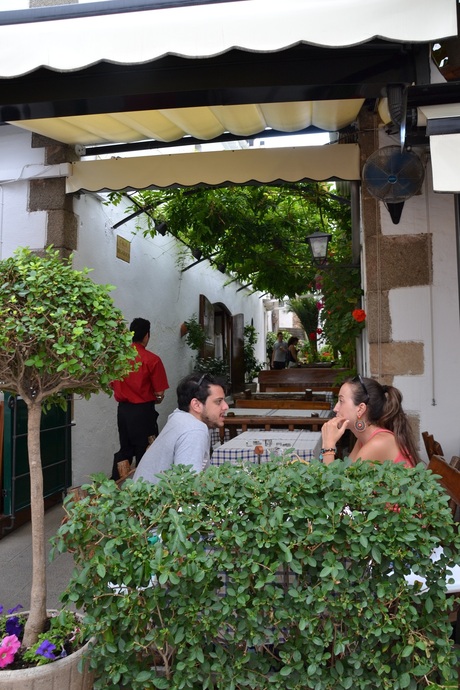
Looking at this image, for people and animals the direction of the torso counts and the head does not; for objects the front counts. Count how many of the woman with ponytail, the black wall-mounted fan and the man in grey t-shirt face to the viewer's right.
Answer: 1

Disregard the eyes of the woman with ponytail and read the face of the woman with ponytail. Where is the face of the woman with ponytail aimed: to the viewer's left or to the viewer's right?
to the viewer's left

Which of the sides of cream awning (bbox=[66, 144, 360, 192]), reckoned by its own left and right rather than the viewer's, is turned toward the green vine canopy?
back

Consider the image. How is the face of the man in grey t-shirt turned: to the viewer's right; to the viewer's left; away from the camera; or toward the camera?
to the viewer's right

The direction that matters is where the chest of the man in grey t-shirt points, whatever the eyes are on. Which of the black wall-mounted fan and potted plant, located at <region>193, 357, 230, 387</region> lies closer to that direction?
the black wall-mounted fan

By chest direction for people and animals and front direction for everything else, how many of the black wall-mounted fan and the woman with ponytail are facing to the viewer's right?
0

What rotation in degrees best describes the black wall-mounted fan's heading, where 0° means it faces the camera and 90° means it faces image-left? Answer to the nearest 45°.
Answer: approximately 0°

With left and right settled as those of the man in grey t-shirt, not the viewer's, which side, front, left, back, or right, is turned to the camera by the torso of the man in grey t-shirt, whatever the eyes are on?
right

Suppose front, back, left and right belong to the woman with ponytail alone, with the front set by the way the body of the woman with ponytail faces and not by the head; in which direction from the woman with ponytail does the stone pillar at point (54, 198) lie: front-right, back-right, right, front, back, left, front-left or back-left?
front-right

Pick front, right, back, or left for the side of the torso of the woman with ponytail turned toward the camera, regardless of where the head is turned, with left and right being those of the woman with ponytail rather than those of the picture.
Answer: left

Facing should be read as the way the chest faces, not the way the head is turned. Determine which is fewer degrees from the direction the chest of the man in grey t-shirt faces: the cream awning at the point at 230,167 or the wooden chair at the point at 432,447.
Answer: the wooden chair
